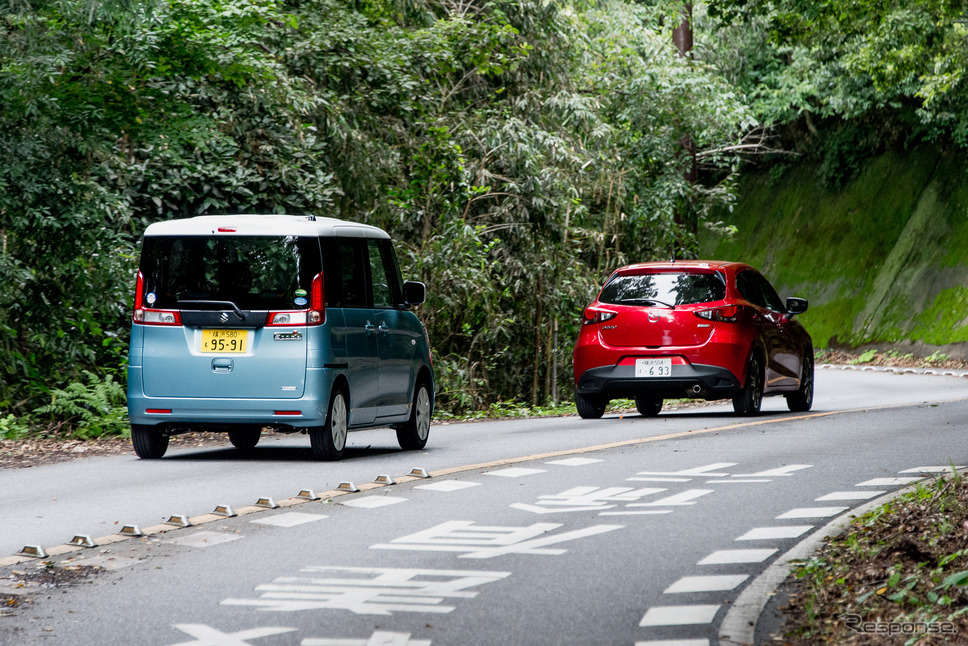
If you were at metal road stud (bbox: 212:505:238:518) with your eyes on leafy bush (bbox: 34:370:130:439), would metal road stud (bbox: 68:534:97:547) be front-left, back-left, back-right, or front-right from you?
back-left

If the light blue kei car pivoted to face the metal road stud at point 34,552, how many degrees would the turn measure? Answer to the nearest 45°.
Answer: approximately 180°

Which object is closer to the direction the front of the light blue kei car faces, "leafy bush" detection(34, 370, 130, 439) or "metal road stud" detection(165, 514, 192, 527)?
the leafy bush

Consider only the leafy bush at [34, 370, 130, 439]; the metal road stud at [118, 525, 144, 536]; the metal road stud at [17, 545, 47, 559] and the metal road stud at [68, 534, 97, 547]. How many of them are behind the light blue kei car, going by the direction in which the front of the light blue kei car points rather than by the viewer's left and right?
3

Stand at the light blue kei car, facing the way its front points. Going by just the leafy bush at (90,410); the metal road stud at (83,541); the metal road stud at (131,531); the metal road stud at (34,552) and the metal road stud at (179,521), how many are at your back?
4

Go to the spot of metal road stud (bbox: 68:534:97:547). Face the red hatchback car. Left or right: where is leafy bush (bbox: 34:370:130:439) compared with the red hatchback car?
left

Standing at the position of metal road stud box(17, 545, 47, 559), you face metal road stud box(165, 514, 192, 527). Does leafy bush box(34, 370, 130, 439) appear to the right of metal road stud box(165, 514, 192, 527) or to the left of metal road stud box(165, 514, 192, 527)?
left

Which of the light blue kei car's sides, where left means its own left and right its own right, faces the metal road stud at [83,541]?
back

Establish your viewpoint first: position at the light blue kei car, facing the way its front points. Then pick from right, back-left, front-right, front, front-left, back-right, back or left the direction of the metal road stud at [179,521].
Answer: back

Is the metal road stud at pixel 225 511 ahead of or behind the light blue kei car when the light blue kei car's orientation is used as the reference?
behind

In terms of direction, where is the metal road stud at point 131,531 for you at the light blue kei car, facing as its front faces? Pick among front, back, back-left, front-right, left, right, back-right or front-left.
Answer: back

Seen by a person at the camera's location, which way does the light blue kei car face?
facing away from the viewer

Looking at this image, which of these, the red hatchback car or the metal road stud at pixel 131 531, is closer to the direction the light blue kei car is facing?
the red hatchback car

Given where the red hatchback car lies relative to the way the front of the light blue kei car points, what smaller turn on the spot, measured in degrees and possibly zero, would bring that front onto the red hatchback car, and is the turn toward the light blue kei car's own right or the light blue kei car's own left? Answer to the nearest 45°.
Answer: approximately 45° to the light blue kei car's own right

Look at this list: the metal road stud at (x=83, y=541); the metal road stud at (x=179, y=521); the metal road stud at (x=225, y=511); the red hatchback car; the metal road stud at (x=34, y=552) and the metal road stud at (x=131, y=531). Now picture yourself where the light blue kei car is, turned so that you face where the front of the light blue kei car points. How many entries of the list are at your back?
5
